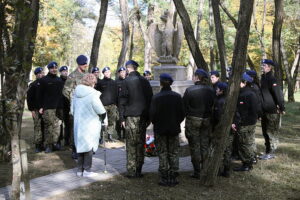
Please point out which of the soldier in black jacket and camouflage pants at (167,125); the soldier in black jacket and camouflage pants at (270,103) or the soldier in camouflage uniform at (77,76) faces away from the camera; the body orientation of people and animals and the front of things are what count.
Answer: the soldier in black jacket and camouflage pants at (167,125)

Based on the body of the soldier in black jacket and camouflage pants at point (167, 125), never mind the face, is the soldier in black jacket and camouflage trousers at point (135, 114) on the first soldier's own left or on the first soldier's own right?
on the first soldier's own left

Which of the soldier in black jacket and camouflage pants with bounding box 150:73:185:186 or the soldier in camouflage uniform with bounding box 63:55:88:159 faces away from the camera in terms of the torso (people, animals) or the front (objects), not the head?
the soldier in black jacket and camouflage pants with bounding box 150:73:185:186

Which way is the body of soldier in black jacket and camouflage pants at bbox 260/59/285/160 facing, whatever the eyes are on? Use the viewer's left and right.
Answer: facing to the left of the viewer

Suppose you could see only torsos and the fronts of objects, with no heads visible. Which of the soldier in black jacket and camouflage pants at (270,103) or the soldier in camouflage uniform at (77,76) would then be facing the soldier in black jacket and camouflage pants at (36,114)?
the soldier in black jacket and camouflage pants at (270,103)

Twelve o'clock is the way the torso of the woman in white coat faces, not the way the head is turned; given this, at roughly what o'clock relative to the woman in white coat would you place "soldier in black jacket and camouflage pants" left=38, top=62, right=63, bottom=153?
The soldier in black jacket and camouflage pants is roughly at 10 o'clock from the woman in white coat.

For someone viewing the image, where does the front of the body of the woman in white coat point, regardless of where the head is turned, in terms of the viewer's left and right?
facing away from the viewer and to the right of the viewer

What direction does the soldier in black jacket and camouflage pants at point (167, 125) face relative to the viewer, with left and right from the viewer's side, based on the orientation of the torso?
facing away from the viewer

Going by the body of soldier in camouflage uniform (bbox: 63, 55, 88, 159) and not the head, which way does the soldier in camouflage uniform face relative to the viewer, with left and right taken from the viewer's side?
facing to the right of the viewer

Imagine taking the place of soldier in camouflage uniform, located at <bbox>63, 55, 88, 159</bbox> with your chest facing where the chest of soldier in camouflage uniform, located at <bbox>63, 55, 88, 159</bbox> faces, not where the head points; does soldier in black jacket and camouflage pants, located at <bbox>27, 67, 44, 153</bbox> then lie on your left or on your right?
on your right

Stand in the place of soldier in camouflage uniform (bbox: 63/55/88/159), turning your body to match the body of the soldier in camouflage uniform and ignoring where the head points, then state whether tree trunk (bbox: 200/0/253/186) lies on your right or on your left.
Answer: on your right
